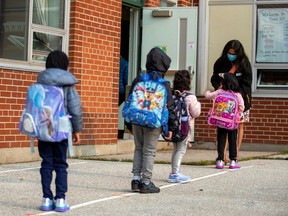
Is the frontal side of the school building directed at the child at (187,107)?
yes

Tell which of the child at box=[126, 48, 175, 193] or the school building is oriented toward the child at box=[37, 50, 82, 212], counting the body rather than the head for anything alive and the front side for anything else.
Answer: the school building

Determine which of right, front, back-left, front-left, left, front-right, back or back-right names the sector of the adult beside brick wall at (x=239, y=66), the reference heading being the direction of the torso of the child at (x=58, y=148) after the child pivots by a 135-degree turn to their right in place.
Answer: left

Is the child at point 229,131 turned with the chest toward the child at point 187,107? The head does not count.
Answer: no

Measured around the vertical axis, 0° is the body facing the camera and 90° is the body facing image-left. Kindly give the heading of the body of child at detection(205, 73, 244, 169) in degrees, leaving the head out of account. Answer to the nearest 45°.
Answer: approximately 180°

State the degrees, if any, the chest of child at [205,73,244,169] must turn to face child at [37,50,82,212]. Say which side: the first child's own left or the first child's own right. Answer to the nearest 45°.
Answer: approximately 135° to the first child's own left

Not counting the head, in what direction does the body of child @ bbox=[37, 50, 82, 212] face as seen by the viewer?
away from the camera

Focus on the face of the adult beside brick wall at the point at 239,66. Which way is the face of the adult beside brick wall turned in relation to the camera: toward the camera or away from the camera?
toward the camera

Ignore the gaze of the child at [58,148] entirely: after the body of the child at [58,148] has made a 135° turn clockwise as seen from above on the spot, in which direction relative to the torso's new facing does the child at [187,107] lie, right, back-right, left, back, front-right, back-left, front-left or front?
left

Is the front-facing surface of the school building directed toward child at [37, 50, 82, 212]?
yes

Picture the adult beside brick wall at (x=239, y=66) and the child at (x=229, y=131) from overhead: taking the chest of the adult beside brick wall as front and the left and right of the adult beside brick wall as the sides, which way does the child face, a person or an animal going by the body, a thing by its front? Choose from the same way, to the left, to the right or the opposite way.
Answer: the opposite way

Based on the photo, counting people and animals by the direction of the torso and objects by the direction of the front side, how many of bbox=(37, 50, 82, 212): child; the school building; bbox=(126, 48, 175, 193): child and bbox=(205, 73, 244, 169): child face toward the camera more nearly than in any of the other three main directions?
1

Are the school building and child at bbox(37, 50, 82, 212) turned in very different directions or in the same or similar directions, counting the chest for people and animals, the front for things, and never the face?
very different directions

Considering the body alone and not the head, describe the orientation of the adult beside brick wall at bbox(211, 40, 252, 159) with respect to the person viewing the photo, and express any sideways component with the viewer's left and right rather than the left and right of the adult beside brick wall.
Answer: facing the viewer

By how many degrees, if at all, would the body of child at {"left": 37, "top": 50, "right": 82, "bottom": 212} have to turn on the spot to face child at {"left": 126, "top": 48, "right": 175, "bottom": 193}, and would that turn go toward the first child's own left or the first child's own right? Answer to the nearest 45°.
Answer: approximately 45° to the first child's own right

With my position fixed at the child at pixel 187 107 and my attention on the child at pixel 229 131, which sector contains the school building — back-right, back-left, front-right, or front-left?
front-left

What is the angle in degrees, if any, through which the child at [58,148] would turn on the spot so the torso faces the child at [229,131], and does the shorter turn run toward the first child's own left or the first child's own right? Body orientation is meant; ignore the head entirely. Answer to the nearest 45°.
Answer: approximately 45° to the first child's own right

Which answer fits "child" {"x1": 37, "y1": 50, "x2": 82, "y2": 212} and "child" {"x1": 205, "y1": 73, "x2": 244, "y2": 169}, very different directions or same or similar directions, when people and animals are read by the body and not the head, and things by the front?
same or similar directions
